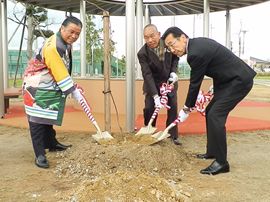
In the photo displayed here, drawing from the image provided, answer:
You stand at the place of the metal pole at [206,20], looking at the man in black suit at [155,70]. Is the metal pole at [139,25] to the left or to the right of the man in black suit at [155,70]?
right

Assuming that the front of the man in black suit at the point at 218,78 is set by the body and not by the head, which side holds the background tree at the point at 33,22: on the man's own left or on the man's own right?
on the man's own right

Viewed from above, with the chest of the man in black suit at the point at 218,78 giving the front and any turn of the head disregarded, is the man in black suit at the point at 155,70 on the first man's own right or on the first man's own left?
on the first man's own right

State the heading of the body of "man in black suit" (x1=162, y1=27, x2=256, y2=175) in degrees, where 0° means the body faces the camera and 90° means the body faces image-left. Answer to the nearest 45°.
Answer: approximately 90°

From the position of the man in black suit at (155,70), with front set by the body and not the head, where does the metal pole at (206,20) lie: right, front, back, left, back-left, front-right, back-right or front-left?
back

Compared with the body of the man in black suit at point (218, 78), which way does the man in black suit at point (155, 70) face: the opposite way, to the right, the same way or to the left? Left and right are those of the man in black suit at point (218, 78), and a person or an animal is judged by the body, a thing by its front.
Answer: to the left

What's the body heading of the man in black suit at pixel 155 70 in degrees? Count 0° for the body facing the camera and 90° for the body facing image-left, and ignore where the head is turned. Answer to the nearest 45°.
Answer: approximately 0°

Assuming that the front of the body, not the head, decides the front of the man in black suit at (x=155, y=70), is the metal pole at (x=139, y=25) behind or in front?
behind

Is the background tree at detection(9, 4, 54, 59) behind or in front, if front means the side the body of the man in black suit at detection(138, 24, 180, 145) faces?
behind

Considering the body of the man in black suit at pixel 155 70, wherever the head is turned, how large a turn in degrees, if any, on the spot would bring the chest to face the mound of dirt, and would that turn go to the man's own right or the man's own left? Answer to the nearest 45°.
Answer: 0° — they already face it

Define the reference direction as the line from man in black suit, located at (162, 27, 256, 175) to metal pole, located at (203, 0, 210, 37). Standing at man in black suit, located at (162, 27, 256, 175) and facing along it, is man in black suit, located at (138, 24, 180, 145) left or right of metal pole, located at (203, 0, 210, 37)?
left

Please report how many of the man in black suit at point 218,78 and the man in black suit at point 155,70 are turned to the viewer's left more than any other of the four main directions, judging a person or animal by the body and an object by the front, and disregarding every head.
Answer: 1

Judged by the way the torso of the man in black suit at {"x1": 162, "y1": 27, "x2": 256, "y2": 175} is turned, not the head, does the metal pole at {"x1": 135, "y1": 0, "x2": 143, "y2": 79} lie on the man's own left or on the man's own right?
on the man's own right
